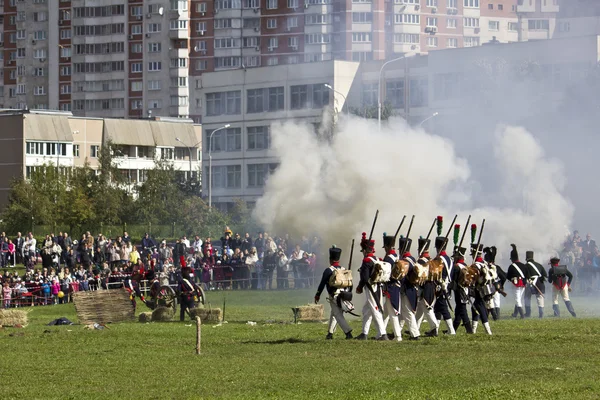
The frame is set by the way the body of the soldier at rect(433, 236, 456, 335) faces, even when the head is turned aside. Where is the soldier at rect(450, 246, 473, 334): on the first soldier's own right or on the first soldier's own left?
on the first soldier's own right

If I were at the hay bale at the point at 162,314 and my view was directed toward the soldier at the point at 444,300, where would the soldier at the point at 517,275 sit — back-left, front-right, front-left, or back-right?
front-left

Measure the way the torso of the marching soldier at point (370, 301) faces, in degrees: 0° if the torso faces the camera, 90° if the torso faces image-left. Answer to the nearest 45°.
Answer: approximately 90°

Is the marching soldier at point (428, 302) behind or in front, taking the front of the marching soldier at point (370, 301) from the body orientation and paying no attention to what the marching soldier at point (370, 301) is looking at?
behind

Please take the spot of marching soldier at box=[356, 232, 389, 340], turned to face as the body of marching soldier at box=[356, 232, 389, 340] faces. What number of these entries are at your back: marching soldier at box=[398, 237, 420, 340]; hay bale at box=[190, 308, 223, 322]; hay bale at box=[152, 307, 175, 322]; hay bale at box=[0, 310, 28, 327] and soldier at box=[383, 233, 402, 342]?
2

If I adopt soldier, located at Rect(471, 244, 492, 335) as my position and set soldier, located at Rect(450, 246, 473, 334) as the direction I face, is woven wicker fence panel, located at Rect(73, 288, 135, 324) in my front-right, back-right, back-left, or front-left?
front-right

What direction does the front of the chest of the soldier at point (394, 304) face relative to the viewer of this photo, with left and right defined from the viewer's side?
facing away from the viewer and to the left of the viewer

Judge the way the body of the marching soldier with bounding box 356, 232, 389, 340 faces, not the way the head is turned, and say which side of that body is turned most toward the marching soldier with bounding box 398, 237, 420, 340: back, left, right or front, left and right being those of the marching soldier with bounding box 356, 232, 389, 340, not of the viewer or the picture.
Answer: back

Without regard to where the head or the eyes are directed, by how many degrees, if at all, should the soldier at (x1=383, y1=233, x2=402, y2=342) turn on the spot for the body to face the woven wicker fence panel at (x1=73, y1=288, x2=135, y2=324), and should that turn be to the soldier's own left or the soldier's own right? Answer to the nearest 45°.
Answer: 0° — they already face it

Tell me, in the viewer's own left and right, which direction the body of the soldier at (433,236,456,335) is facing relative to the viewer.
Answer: facing away from the viewer and to the left of the viewer

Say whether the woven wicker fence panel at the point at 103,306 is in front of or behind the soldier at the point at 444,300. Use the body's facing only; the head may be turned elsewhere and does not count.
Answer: in front

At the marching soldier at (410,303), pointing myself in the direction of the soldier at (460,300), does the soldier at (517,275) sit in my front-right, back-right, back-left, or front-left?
front-left

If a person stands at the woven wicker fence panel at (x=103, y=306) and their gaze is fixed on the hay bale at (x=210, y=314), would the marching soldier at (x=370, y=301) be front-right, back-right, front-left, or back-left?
front-right

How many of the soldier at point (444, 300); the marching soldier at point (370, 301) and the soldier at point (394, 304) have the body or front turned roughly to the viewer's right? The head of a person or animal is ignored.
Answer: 0

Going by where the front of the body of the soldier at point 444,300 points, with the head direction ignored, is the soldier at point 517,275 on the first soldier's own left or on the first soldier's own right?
on the first soldier's own right

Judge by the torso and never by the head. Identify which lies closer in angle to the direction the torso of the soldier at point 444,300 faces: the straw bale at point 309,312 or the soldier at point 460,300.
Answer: the straw bale

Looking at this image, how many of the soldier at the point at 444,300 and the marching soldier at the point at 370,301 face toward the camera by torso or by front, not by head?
0
